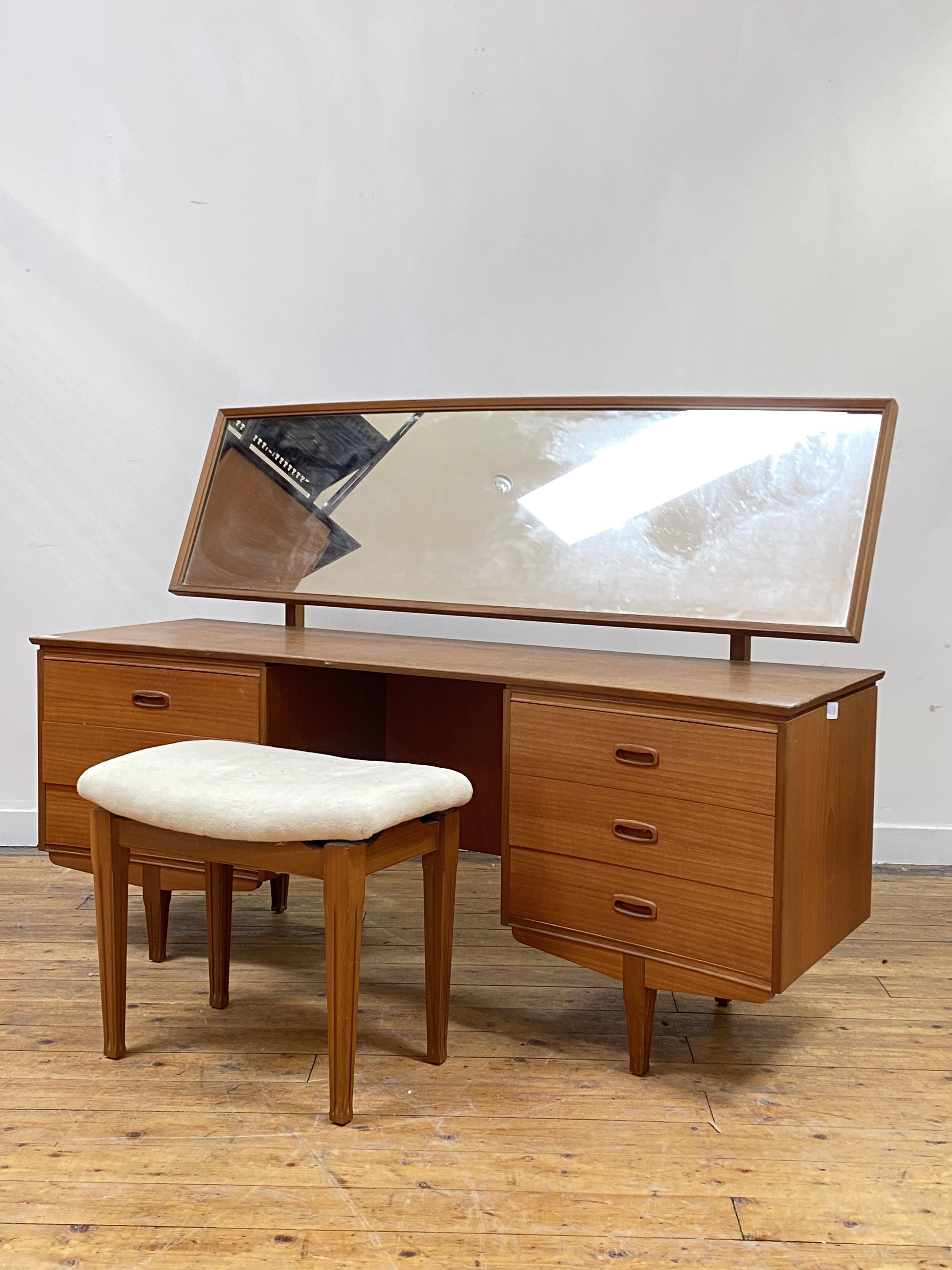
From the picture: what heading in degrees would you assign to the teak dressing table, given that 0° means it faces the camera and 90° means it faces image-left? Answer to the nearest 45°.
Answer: approximately 45°

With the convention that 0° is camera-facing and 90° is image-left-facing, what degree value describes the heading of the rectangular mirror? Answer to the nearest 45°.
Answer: approximately 45°
